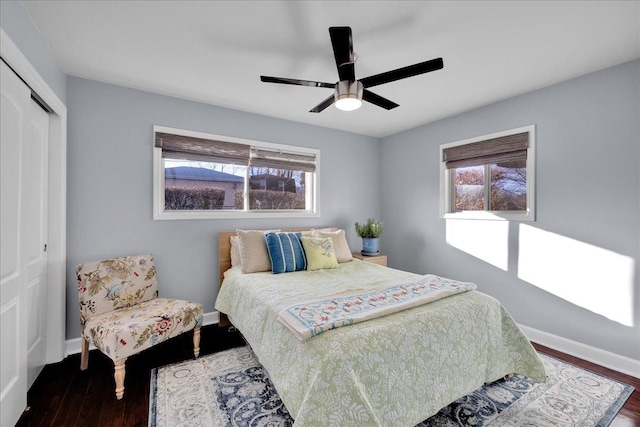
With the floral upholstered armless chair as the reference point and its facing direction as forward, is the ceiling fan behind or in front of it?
in front

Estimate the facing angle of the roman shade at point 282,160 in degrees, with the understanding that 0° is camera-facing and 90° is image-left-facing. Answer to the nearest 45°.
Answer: approximately 315°

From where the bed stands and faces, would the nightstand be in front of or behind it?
behind

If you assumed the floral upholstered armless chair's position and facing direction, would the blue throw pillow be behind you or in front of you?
in front

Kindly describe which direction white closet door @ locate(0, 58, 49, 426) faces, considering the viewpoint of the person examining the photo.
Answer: facing to the right of the viewer

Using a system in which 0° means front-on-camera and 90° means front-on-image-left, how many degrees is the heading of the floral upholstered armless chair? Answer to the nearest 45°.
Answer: approximately 315°
